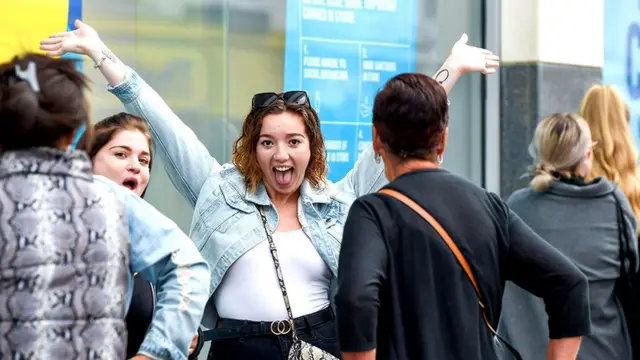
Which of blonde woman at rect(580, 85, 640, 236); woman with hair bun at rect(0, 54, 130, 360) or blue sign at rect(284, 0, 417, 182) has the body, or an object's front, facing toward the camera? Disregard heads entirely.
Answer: the blue sign

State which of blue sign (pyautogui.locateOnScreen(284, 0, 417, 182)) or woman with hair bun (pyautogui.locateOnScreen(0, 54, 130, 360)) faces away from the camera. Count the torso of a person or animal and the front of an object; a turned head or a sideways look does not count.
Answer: the woman with hair bun

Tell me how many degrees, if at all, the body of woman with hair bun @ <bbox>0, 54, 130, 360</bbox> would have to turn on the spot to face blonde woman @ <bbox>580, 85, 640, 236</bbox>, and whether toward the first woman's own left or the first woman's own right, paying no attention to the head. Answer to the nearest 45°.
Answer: approximately 45° to the first woman's own right

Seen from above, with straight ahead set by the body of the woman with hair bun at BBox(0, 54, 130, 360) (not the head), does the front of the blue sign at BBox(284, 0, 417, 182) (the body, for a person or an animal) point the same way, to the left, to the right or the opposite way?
the opposite way

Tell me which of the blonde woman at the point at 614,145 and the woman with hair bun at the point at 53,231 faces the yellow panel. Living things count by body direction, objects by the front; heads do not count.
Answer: the woman with hair bun

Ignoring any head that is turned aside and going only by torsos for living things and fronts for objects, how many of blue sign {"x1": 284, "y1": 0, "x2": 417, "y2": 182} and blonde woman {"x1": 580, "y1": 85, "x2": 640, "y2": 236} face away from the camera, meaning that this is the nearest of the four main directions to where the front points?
1

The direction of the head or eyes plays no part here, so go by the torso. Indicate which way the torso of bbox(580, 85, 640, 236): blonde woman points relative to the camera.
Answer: away from the camera

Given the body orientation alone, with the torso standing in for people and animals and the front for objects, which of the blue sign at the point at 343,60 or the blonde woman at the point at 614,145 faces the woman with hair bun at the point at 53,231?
the blue sign

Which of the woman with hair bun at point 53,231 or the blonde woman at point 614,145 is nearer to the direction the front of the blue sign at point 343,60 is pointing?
the woman with hair bun

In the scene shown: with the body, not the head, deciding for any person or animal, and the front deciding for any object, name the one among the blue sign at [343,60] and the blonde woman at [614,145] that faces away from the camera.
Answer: the blonde woman

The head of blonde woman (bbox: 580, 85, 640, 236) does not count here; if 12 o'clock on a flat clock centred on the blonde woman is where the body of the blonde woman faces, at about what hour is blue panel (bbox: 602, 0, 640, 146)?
The blue panel is roughly at 12 o'clock from the blonde woman.

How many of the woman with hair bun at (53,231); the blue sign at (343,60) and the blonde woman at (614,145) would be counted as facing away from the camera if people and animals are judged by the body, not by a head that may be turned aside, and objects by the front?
2

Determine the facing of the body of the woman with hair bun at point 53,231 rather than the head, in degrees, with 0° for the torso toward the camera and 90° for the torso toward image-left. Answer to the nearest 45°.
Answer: approximately 180°

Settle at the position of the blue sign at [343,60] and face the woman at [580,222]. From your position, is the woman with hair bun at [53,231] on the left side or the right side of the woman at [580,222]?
right

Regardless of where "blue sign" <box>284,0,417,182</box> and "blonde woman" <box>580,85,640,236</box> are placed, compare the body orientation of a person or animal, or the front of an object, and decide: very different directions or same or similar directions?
very different directions

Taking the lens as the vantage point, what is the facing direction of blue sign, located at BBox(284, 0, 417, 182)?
facing the viewer
